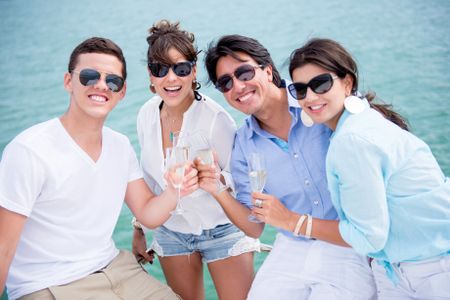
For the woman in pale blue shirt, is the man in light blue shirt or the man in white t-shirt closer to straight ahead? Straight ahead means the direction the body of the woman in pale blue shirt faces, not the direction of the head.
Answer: the man in white t-shirt

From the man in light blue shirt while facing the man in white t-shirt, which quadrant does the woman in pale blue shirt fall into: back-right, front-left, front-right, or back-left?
back-left

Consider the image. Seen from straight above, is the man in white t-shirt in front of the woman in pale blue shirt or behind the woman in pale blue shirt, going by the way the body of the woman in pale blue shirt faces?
in front

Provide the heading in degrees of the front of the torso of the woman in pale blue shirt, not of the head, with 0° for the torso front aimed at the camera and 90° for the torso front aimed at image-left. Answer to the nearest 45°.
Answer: approximately 90°

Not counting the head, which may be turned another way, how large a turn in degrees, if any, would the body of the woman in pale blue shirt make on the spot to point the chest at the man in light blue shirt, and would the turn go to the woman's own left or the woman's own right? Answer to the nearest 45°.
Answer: approximately 45° to the woman's own right

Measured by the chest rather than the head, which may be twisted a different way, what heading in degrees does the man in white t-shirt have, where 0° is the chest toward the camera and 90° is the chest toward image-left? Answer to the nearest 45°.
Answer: approximately 315°

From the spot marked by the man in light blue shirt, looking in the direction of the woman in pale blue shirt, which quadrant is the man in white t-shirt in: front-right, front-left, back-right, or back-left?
back-right
